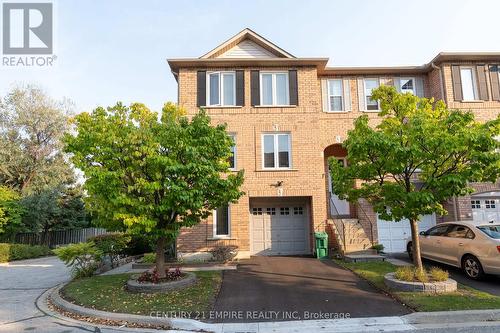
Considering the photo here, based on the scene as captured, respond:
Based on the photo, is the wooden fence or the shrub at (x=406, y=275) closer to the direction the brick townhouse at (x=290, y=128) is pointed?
the shrub

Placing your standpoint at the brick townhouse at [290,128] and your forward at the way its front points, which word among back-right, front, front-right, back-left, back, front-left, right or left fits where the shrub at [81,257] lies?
front-right

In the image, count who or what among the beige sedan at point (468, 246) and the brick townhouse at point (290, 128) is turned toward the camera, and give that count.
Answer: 1

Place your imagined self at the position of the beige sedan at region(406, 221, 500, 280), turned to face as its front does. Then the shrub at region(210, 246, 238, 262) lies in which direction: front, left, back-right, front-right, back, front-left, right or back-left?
front-left

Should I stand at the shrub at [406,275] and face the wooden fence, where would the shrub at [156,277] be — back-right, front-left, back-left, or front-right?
front-left

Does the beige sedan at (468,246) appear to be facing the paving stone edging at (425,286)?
no

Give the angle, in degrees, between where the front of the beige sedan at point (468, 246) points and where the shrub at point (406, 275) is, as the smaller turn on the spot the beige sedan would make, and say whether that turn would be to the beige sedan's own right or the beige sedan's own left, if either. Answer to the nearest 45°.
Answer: approximately 90° to the beige sedan's own left

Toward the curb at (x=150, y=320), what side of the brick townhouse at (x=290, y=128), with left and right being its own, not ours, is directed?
front

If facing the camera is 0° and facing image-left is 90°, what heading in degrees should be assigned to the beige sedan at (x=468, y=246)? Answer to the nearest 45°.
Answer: approximately 135°

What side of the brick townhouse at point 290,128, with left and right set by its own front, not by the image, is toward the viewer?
front

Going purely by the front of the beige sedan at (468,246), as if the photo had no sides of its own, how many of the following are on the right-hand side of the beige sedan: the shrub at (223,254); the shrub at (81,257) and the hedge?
0

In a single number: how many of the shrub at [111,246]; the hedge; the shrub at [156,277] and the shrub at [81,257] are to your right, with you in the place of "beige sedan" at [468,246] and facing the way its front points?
0

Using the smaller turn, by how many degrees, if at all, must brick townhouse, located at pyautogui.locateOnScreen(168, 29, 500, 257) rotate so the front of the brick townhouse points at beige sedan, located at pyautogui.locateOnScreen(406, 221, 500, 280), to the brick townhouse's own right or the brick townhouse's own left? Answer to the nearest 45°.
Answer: approximately 45° to the brick townhouse's own left

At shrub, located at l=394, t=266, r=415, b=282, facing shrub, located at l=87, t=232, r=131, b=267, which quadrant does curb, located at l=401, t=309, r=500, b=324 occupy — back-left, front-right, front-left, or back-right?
back-left

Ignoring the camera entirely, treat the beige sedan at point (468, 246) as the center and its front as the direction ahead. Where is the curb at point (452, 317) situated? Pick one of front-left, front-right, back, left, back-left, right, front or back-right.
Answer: back-left

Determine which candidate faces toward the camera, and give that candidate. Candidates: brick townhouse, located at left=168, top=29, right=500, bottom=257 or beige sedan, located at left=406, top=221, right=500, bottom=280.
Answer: the brick townhouse

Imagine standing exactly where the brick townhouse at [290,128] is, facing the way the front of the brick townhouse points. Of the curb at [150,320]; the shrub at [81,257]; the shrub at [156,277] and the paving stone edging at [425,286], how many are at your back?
0

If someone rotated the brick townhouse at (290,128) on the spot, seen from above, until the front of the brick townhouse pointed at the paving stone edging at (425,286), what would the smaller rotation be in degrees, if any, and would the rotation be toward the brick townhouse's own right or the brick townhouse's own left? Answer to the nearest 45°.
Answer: approximately 45° to the brick townhouse's own left
